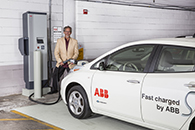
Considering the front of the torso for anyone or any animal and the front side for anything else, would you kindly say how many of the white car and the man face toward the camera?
1

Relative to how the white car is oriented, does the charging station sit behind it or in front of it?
in front

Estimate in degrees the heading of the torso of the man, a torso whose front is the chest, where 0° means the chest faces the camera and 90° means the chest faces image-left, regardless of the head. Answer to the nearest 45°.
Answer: approximately 0°

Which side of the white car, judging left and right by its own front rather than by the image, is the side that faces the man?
front

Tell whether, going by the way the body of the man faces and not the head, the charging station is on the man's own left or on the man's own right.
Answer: on the man's own right
